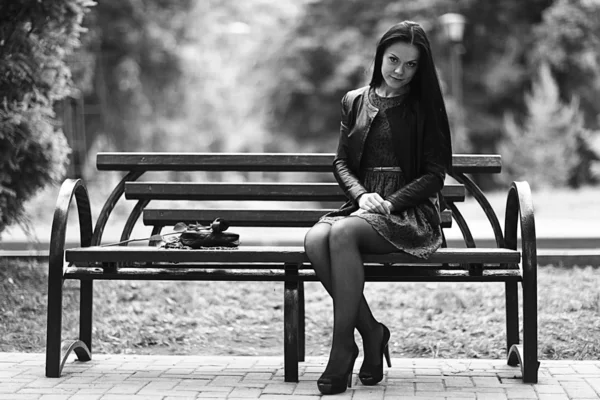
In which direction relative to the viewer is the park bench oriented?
toward the camera

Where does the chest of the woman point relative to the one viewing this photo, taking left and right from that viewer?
facing the viewer and to the left of the viewer

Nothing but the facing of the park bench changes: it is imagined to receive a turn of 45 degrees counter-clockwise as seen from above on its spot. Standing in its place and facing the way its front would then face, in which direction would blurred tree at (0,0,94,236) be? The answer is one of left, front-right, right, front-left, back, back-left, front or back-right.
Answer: back

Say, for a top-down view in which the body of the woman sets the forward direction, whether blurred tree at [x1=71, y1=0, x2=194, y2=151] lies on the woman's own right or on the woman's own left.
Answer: on the woman's own right

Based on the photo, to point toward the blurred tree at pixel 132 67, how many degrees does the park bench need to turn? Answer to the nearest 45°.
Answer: approximately 180°

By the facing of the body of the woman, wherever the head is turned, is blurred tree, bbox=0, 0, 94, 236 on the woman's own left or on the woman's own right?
on the woman's own right

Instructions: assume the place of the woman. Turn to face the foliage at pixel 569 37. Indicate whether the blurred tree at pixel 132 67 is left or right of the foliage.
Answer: left

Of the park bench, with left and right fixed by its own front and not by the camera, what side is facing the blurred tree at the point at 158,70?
back
